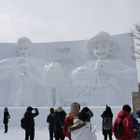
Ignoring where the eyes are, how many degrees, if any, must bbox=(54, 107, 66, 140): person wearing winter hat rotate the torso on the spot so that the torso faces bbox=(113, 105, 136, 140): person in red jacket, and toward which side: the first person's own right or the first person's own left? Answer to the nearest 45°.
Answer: approximately 135° to the first person's own right

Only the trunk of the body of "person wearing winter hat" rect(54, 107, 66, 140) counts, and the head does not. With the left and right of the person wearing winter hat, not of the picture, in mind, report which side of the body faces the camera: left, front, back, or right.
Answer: back

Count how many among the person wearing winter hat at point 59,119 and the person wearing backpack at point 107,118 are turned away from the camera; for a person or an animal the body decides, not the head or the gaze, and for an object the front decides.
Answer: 2

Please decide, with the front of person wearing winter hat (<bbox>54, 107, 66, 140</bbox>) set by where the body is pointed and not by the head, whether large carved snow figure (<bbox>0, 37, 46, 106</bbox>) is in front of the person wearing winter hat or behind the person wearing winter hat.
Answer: in front

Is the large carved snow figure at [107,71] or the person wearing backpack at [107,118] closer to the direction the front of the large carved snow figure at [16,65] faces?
the person wearing backpack

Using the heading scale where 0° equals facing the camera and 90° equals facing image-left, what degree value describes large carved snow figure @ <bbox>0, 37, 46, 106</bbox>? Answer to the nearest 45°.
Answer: approximately 0°

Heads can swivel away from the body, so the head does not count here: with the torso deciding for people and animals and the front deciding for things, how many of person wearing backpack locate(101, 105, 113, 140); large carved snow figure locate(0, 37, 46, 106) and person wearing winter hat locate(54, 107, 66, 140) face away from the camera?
2

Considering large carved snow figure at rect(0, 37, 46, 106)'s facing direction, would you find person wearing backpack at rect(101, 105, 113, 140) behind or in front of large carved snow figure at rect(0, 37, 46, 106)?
in front

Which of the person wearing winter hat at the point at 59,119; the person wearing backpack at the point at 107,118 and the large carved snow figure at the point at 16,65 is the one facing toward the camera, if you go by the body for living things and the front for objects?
the large carved snow figure

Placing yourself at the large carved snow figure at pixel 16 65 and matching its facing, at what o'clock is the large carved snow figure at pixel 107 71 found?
the large carved snow figure at pixel 107 71 is roughly at 10 o'clock from the large carved snow figure at pixel 16 65.

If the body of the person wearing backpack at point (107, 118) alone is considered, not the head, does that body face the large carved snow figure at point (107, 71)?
yes

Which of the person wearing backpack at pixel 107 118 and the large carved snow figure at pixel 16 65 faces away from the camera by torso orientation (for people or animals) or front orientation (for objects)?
the person wearing backpack

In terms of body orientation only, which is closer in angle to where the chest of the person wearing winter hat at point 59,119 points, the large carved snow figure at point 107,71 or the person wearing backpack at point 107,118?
the large carved snow figure

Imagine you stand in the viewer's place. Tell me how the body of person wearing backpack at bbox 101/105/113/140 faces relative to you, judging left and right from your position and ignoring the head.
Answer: facing away from the viewer
